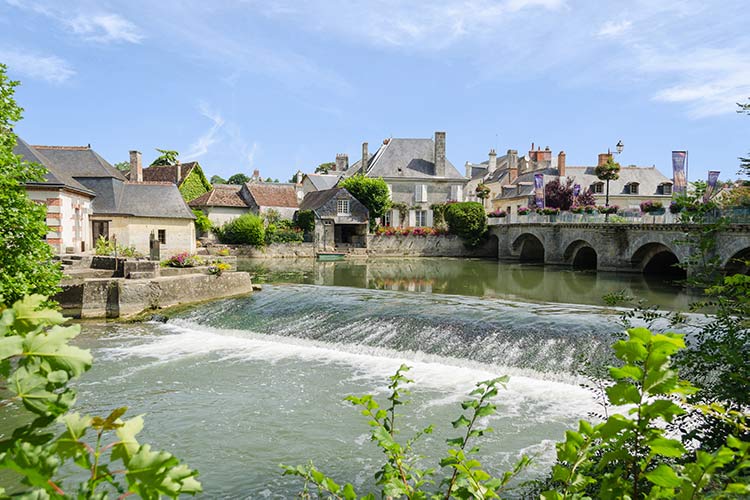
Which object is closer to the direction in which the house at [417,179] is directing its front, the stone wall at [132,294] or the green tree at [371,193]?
the stone wall

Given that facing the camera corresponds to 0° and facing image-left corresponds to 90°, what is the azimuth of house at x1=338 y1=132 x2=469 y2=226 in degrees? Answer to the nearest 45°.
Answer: approximately 0°

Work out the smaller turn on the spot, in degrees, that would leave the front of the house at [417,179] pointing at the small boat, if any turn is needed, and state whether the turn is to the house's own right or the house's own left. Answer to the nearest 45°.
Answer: approximately 45° to the house's own right

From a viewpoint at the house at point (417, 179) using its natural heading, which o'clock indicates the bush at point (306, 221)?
The bush is roughly at 2 o'clock from the house.

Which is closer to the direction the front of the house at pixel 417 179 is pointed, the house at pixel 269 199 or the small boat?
the small boat

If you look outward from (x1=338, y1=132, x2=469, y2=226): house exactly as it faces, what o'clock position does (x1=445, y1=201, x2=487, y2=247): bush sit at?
The bush is roughly at 11 o'clock from the house.

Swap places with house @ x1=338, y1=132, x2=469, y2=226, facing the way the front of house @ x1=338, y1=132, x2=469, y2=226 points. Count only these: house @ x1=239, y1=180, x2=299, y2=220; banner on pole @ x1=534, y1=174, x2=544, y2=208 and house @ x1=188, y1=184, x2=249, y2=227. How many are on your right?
2

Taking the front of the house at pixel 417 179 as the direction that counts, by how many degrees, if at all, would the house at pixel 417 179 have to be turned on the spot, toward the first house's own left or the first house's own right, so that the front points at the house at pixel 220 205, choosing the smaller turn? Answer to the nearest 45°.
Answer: approximately 90° to the first house's own right
